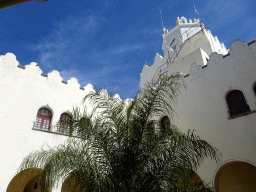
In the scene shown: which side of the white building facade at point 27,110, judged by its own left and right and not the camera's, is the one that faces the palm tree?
front

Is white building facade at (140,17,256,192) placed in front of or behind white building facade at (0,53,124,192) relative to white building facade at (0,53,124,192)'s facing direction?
in front

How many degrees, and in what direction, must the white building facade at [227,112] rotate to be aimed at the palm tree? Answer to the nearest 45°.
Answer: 0° — it already faces it

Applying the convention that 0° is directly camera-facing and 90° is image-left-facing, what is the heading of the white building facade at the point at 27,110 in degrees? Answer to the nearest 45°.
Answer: approximately 315°

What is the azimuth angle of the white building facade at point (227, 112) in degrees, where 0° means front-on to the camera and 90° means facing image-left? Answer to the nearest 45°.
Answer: approximately 45°
